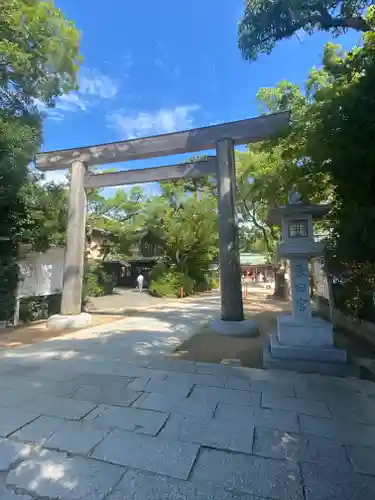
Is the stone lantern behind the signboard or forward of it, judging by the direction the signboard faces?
forward
